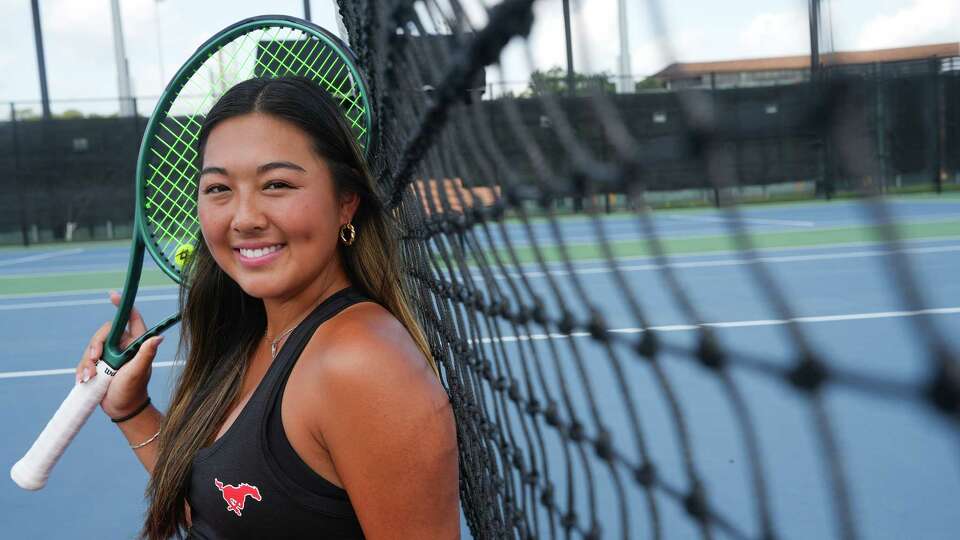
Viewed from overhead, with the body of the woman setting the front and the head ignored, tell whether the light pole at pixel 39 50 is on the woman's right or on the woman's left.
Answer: on the woman's right

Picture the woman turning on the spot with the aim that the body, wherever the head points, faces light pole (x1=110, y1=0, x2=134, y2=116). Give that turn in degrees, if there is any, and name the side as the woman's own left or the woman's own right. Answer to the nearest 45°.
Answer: approximately 135° to the woman's own right

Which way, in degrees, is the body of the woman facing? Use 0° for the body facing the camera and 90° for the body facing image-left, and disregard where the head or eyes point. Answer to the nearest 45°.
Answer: approximately 45°

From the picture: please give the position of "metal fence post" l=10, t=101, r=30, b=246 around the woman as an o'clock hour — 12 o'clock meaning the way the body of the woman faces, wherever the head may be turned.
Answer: The metal fence post is roughly at 4 o'clock from the woman.

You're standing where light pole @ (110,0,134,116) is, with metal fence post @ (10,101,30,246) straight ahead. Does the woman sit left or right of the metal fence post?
left
